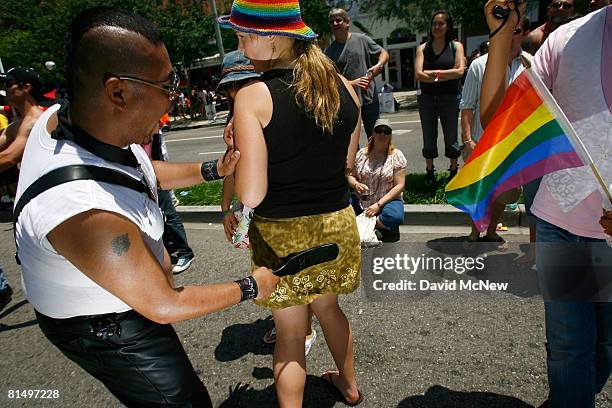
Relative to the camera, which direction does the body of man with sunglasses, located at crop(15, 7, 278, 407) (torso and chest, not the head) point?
to the viewer's right

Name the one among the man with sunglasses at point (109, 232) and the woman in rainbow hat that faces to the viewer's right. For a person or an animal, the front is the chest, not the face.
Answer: the man with sunglasses

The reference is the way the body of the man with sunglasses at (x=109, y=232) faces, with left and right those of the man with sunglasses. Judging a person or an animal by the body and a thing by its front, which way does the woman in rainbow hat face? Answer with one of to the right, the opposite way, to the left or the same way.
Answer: to the left

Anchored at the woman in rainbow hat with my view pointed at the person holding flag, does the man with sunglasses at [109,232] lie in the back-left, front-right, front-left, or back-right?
back-right

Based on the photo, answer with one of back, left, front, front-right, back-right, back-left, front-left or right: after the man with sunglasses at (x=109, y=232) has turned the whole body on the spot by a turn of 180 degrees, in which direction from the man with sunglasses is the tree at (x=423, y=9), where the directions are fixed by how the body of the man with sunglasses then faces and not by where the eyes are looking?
back-right

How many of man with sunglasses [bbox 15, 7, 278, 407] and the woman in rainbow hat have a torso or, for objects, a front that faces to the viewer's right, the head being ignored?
1

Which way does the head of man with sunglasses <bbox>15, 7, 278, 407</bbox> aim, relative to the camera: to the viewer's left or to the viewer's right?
to the viewer's right

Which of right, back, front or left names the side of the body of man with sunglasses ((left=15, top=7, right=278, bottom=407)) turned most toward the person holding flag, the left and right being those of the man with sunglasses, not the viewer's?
front

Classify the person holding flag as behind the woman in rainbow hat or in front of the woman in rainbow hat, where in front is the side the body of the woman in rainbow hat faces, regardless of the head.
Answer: behind

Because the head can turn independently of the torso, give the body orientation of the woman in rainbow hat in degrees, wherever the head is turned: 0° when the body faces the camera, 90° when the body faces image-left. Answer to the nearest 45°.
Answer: approximately 135°

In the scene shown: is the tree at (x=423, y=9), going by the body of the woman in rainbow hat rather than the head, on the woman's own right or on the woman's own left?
on the woman's own right
